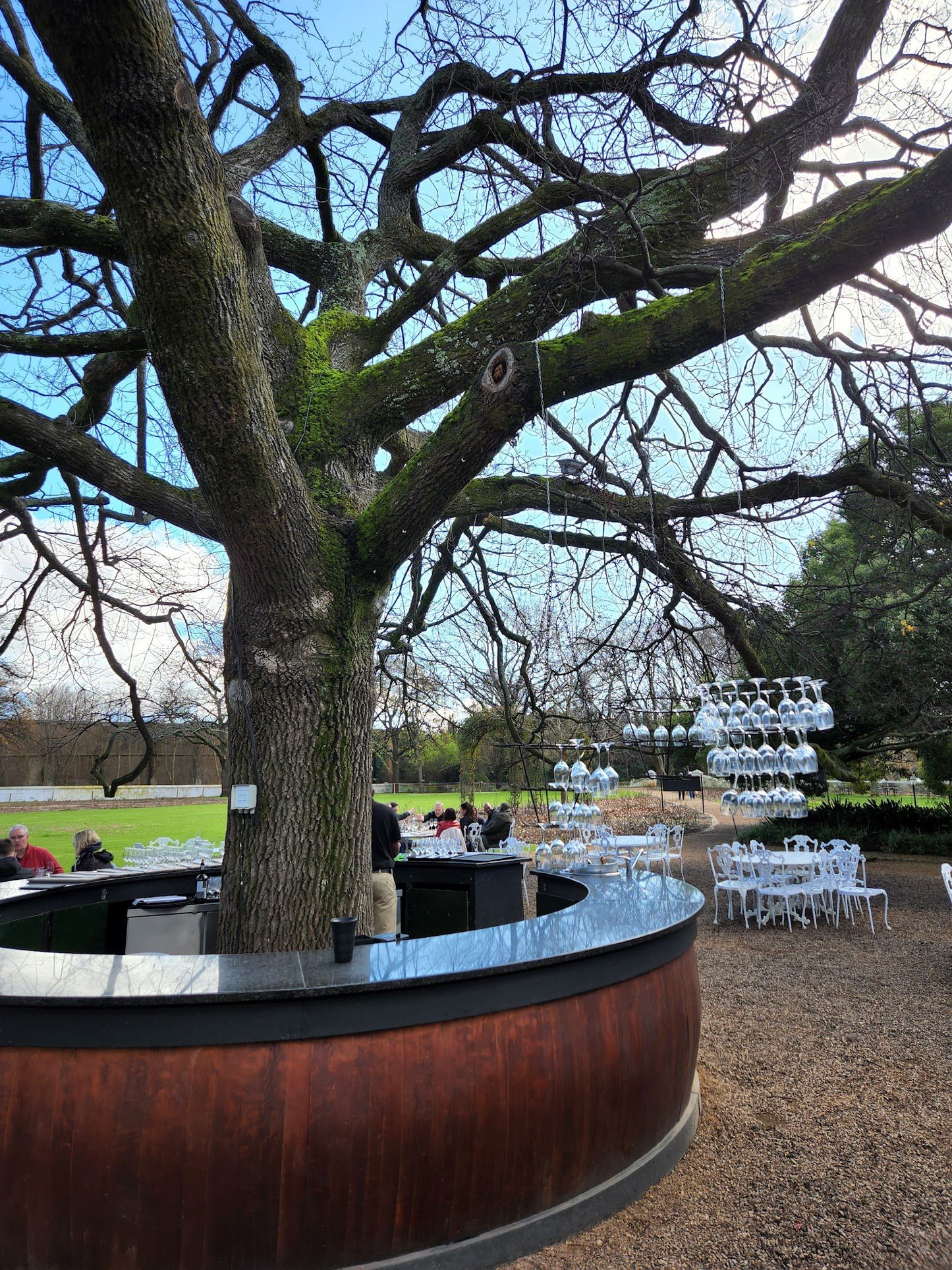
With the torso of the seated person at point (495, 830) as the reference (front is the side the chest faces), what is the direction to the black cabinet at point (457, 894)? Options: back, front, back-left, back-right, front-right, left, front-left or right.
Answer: left

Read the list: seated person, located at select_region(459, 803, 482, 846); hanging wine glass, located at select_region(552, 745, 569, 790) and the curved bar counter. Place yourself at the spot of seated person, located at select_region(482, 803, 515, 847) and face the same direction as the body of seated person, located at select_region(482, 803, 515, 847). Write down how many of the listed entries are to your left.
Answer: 2

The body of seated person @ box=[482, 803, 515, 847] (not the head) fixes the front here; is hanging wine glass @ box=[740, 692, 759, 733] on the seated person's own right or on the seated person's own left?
on the seated person's own left

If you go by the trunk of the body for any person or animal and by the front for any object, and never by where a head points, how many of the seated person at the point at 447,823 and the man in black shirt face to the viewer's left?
0

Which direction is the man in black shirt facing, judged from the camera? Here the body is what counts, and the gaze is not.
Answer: away from the camera

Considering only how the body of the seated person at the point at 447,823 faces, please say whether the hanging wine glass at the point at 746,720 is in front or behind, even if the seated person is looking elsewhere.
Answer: behind

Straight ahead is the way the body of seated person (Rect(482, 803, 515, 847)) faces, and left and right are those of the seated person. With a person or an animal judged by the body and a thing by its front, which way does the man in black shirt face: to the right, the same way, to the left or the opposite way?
to the right

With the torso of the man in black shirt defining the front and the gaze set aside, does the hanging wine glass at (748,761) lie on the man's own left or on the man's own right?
on the man's own right

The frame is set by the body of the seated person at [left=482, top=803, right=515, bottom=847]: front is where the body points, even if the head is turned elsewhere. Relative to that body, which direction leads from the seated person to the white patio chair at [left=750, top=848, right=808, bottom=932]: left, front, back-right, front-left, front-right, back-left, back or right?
back-left

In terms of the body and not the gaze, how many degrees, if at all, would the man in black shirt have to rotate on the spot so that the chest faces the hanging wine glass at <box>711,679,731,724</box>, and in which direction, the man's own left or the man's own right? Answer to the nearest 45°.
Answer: approximately 90° to the man's own right

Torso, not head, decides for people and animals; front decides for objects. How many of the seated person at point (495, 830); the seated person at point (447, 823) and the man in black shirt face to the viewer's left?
1

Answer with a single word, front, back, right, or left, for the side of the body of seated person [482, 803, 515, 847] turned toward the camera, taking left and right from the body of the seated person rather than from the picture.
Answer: left
